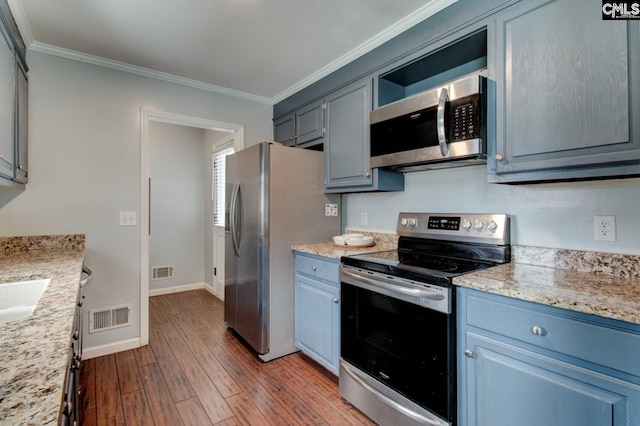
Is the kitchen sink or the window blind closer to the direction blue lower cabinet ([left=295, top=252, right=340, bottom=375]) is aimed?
the kitchen sink

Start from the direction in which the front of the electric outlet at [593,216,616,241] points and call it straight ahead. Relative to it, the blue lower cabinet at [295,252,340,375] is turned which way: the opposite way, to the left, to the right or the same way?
the same way

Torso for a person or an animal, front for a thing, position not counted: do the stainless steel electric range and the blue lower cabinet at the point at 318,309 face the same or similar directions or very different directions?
same or similar directions

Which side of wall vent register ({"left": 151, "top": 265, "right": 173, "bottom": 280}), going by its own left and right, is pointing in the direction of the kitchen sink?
front

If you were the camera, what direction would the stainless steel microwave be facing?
facing the viewer and to the left of the viewer

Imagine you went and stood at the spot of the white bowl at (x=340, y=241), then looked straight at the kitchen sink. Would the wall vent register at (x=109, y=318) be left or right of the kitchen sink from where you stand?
right

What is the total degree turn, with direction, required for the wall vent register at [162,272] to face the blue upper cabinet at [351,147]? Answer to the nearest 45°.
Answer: approximately 45° to its left

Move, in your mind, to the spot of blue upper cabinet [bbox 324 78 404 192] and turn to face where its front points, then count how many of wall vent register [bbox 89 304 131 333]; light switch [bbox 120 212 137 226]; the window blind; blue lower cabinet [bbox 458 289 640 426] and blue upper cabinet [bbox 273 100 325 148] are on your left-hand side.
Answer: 1

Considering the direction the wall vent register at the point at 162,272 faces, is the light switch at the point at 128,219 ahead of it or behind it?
ahead

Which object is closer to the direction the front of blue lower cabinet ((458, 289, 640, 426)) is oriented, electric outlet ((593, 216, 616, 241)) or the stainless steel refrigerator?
the stainless steel refrigerator

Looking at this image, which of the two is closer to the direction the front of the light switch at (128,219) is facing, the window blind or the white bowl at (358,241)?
the white bowl

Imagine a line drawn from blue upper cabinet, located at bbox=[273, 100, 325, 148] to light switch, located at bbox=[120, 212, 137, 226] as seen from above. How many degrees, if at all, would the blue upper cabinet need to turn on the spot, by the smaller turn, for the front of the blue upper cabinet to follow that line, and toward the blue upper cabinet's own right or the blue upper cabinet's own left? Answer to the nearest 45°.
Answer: approximately 45° to the blue upper cabinet's own right

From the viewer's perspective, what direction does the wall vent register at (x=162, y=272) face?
toward the camera

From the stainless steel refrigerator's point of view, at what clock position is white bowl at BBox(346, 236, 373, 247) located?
The white bowl is roughly at 8 o'clock from the stainless steel refrigerator.

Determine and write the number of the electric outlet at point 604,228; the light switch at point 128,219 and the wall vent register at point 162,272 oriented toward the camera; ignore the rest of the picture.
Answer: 3

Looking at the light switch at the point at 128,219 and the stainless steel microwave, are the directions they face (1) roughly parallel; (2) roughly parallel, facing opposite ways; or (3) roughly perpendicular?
roughly perpendicular

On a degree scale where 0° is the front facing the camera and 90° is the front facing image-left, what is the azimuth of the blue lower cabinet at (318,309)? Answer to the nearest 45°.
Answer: approximately 45°
